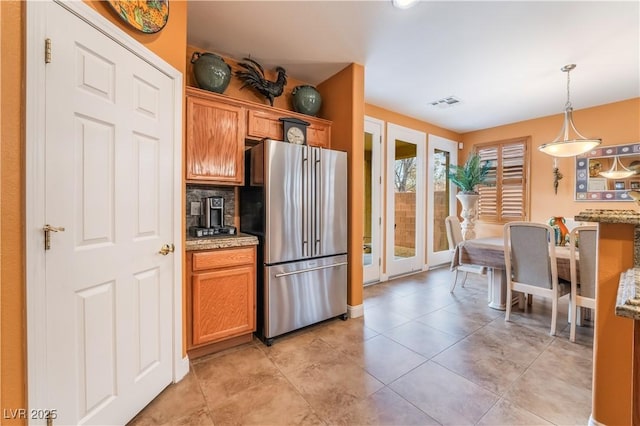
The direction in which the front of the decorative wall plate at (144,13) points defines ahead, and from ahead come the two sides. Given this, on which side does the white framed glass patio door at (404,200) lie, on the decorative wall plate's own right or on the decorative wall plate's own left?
on the decorative wall plate's own left

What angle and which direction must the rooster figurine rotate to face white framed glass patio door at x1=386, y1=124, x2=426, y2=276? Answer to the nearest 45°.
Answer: approximately 45° to its left

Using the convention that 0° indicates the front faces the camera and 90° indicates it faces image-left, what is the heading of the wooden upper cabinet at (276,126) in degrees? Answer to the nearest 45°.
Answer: approximately 315°

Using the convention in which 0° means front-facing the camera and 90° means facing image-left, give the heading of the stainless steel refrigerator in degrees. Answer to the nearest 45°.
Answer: approximately 315°

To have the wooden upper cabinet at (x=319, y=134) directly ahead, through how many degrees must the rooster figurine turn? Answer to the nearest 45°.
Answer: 0° — it already faces it

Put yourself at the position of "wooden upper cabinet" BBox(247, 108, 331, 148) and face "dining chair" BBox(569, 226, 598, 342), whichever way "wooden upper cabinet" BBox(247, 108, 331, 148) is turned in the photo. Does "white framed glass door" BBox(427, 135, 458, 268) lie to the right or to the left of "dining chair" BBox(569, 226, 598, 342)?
left

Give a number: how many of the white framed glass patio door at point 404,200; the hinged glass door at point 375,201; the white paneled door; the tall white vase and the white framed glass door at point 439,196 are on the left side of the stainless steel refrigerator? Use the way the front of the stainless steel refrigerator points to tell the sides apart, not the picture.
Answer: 4

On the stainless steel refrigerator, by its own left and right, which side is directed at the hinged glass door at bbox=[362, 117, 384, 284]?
left

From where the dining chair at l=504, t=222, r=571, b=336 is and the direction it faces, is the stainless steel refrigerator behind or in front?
behind

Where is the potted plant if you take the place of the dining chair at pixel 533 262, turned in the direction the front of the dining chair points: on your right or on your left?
on your left

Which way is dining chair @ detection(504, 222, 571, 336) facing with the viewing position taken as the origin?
facing away from the viewer and to the right of the viewer

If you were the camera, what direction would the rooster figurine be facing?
facing to the right of the viewer
